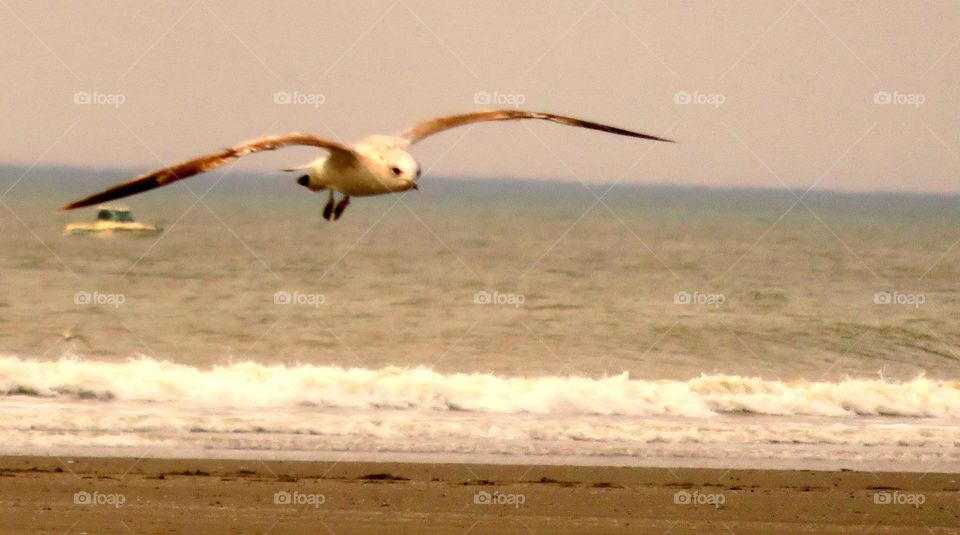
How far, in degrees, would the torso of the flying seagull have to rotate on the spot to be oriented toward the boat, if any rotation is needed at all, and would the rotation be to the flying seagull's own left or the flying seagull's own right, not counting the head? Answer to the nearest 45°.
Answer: approximately 135° to the flying seagull's own left

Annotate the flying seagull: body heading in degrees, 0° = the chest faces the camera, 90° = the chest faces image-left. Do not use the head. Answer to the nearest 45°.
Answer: approximately 315°
